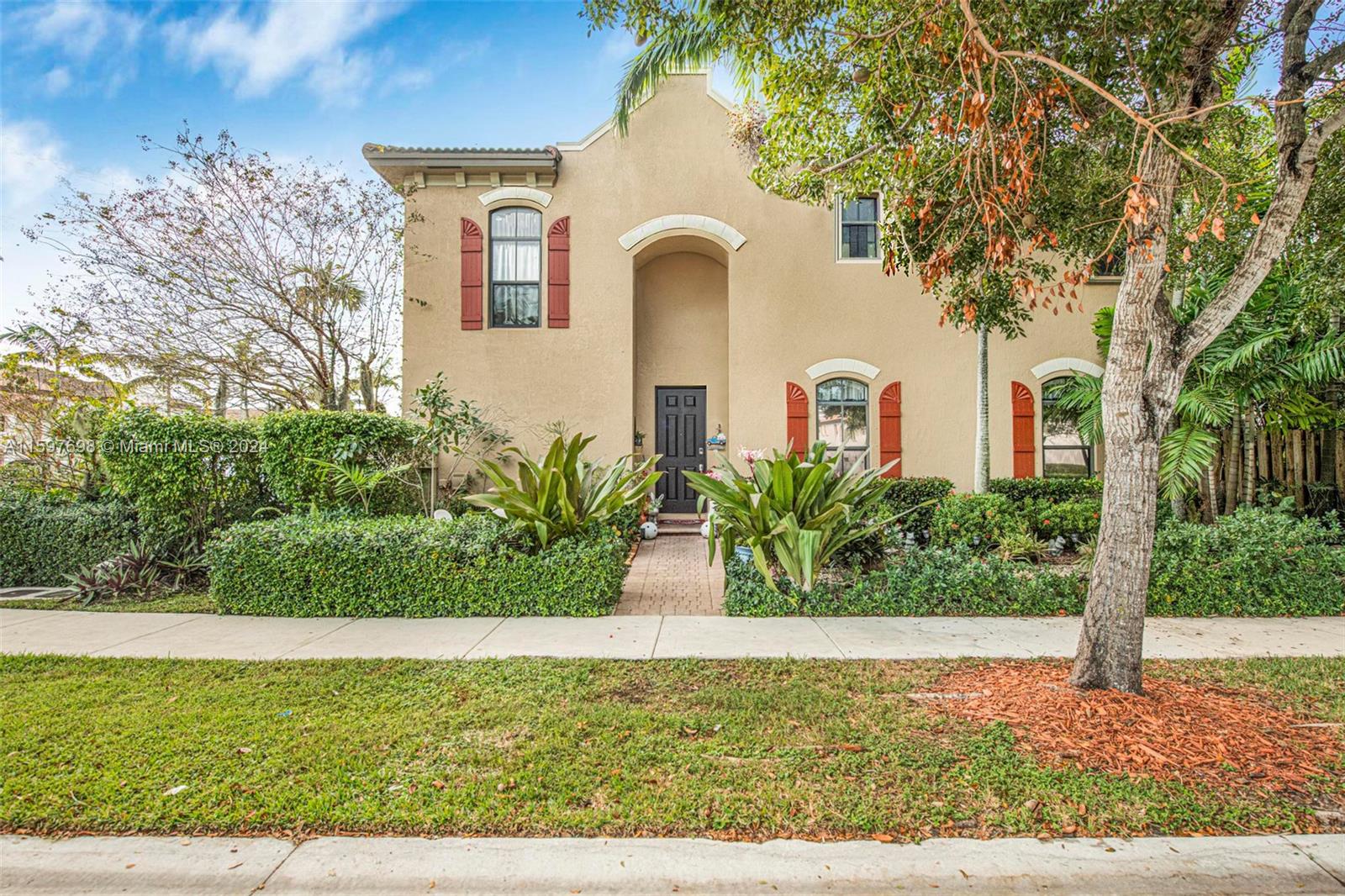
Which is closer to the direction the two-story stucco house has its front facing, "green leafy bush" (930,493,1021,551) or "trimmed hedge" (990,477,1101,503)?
the green leafy bush

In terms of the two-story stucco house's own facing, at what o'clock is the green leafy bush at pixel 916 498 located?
The green leafy bush is roughly at 10 o'clock from the two-story stucco house.

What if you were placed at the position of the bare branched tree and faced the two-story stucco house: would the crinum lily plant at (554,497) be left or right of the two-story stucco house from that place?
right

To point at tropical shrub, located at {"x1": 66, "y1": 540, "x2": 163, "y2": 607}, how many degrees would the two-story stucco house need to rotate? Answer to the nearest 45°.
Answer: approximately 45° to its right

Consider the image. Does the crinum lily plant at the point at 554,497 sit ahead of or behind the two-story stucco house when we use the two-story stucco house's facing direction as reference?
ahead

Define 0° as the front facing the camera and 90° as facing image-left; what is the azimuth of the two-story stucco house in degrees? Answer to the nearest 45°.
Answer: approximately 0°

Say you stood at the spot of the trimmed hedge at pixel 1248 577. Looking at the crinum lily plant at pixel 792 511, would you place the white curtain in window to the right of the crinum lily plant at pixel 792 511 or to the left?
right

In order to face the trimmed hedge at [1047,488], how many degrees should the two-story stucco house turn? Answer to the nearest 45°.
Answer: approximately 90° to its left

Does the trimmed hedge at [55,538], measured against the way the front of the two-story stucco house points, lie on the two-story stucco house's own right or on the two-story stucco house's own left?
on the two-story stucco house's own right

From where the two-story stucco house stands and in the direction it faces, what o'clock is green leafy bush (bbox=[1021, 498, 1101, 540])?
The green leafy bush is roughly at 10 o'clock from the two-story stucco house.

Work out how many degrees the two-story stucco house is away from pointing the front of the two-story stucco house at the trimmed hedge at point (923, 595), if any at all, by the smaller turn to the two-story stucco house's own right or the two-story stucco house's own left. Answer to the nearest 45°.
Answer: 0° — it already faces it
